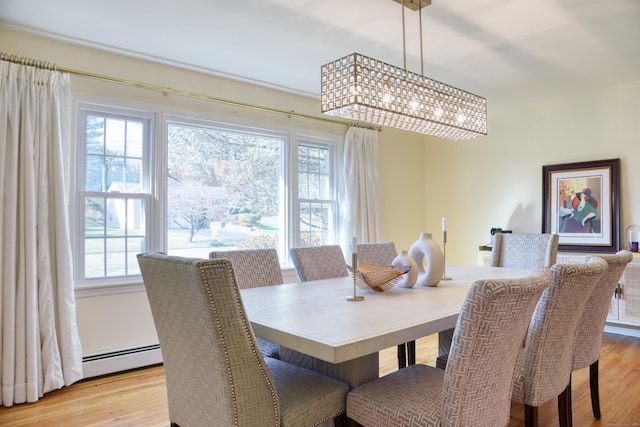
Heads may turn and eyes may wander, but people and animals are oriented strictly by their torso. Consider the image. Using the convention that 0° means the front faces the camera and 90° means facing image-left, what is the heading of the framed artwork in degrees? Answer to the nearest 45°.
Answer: approximately 45°

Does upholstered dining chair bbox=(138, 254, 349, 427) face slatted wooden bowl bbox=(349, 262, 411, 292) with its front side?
yes

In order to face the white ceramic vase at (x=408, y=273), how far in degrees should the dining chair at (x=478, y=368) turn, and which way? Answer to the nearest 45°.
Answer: approximately 45° to its right

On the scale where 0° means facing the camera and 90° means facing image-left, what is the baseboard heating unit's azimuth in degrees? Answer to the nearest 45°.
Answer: approximately 315°

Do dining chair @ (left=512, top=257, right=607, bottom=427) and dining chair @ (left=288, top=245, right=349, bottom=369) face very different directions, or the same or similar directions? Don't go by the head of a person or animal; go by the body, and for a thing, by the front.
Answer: very different directions

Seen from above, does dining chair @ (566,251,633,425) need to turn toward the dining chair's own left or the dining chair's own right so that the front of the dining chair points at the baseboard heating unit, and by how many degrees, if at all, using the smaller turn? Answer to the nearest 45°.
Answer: approximately 45° to the dining chair's own left

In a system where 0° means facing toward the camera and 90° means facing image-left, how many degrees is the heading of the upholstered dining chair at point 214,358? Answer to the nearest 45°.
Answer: approximately 225°

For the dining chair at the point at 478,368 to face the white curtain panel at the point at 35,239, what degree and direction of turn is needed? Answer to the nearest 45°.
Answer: approximately 45° to its left

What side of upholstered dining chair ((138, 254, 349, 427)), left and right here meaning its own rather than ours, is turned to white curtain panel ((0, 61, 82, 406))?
left

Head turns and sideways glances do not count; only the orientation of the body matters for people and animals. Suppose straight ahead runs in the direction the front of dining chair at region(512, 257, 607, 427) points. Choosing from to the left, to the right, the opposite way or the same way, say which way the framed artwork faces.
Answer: to the left

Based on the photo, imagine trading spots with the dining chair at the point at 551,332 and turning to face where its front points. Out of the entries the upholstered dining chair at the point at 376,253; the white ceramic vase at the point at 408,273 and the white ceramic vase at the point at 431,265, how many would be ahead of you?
3

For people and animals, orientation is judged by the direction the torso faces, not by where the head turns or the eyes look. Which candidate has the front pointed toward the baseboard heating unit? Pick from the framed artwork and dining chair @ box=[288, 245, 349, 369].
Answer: the framed artwork

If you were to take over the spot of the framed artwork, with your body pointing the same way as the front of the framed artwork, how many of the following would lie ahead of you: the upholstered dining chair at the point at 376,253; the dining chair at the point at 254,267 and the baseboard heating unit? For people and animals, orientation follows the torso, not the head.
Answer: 3

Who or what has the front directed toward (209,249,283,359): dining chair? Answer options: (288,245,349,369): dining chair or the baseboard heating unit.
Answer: the baseboard heating unit
